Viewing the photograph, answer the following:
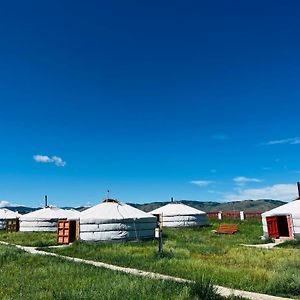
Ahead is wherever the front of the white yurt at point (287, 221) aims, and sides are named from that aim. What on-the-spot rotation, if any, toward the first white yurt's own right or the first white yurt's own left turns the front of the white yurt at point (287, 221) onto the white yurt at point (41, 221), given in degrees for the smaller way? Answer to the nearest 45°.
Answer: approximately 45° to the first white yurt's own right

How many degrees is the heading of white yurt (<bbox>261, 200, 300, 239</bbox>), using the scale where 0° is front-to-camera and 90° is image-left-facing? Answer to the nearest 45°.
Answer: approximately 45°

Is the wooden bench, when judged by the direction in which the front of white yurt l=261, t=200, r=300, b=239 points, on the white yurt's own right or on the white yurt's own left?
on the white yurt's own right

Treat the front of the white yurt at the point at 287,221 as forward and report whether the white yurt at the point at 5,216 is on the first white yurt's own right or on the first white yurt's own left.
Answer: on the first white yurt's own right

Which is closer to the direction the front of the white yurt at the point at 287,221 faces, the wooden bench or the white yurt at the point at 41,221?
the white yurt

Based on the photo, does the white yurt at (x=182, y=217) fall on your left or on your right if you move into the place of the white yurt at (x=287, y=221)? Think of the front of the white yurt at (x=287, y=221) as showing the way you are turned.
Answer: on your right
